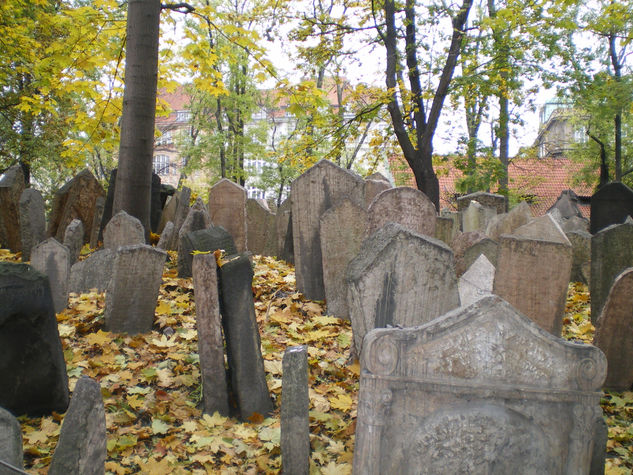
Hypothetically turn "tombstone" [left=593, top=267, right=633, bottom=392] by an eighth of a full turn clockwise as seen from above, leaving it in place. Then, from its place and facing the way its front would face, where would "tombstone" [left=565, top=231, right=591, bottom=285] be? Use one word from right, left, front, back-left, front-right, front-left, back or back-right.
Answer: back-right

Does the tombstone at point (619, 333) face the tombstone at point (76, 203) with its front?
no

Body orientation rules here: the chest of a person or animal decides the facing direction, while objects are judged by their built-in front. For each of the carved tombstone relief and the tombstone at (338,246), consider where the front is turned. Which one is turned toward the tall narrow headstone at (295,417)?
the tombstone

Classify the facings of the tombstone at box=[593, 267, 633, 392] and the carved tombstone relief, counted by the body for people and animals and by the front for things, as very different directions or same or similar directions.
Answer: same or similar directions

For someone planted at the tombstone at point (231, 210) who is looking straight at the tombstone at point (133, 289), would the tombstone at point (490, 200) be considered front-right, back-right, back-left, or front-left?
back-left

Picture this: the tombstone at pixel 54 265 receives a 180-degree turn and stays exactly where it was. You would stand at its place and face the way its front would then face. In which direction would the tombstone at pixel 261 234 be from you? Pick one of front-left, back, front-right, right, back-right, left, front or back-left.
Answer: front-right

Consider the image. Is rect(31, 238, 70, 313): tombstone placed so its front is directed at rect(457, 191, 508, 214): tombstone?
no

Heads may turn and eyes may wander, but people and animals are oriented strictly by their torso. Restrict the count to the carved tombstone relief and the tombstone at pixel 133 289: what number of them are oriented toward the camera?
2

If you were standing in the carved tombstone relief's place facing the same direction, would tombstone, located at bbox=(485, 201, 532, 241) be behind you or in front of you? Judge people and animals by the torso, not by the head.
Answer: behind

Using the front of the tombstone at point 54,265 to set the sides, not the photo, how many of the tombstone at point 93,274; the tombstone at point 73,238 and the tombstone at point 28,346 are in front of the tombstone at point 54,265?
1

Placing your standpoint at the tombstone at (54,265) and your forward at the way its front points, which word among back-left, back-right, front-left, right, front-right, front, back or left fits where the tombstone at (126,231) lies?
back-left

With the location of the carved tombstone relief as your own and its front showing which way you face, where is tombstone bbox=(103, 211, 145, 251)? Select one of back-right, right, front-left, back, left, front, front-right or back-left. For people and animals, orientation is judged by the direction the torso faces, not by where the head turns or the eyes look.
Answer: back-right

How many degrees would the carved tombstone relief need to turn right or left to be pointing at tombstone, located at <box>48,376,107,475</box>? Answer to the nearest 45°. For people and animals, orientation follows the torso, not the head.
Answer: approximately 90° to its right

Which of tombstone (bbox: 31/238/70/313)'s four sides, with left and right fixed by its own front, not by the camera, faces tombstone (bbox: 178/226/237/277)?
left

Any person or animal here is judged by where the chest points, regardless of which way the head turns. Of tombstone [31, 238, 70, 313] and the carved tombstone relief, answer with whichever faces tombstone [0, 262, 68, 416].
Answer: tombstone [31, 238, 70, 313]

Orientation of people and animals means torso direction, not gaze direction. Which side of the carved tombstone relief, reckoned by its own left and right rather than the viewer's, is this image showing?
front

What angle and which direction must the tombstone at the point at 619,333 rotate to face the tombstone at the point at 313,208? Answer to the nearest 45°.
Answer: approximately 90° to its right

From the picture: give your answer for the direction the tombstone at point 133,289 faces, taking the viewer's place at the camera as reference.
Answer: facing the viewer

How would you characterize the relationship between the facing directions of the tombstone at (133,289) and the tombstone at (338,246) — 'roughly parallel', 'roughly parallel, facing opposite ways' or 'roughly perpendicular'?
roughly parallel
